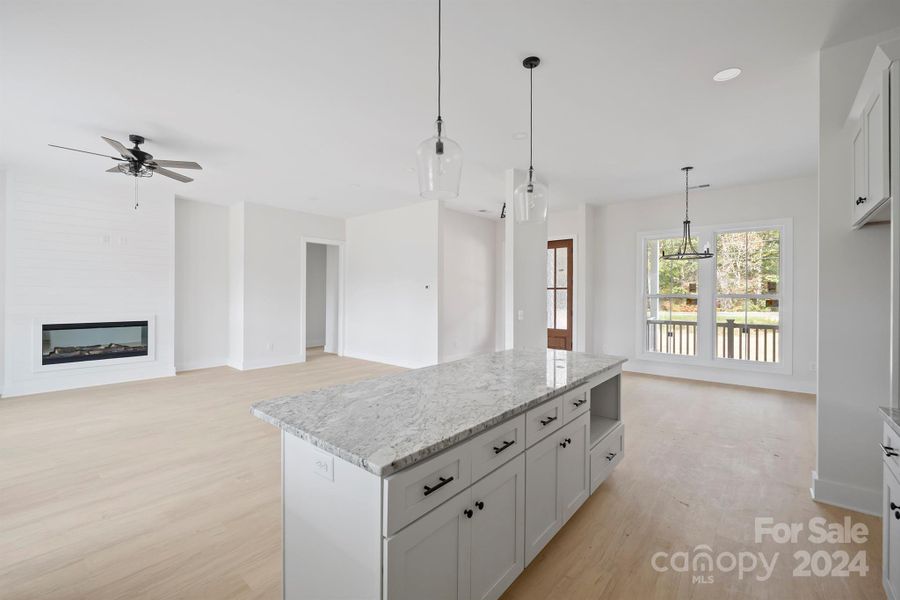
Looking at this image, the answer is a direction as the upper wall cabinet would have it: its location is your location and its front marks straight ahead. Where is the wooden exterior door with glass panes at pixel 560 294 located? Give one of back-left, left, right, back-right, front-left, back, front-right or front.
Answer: front-right

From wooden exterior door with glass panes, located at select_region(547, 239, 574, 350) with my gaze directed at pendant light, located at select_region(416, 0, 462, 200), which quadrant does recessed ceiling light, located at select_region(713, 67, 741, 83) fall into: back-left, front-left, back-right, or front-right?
front-left

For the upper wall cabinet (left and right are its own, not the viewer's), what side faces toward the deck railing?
right

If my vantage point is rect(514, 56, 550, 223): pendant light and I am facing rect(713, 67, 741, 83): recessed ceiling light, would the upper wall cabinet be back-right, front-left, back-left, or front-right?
front-right

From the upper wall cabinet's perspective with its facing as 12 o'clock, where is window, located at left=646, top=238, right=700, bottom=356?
The window is roughly at 2 o'clock from the upper wall cabinet.

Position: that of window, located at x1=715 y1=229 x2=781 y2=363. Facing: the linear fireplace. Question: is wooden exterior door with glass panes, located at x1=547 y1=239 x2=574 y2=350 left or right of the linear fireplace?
right

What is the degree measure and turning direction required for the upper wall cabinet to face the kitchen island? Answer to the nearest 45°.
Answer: approximately 45° to its left

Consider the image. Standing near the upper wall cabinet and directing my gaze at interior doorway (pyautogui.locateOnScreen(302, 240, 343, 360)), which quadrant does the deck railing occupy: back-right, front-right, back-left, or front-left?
front-right

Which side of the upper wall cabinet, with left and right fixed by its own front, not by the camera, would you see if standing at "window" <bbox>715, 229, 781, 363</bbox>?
right

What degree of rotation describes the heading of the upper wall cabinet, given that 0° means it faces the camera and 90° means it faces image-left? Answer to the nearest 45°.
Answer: approximately 90°
